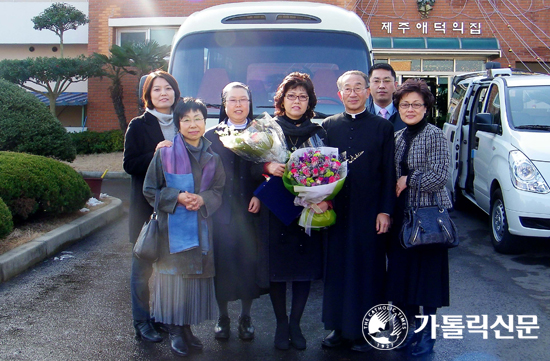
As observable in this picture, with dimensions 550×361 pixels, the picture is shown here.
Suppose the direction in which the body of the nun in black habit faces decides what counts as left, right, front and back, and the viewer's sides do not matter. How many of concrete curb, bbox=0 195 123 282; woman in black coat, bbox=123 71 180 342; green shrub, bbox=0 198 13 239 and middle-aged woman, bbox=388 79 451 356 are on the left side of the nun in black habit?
1

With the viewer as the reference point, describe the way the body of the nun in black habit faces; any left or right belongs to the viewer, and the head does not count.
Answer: facing the viewer

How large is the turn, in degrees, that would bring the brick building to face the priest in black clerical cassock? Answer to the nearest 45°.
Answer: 0° — it already faces them

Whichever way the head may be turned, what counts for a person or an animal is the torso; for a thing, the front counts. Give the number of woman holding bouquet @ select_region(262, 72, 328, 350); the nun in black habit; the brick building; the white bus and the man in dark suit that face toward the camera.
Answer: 5

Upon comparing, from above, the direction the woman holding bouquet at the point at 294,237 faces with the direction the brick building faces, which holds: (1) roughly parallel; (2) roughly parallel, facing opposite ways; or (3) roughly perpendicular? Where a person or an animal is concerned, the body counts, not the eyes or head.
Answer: roughly parallel

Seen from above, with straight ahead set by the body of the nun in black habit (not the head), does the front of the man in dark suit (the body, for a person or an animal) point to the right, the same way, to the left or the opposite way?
the same way

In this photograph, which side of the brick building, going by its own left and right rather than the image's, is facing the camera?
front

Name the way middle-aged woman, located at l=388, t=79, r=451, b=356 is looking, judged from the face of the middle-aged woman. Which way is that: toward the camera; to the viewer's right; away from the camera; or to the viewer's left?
toward the camera

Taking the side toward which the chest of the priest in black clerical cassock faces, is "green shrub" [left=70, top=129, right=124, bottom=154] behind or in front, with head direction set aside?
behind

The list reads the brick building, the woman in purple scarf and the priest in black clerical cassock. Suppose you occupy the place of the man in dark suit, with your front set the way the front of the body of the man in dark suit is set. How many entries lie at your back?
1

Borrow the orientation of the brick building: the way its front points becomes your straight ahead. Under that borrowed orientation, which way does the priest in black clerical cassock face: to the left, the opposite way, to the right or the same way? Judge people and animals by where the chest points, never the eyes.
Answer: the same way

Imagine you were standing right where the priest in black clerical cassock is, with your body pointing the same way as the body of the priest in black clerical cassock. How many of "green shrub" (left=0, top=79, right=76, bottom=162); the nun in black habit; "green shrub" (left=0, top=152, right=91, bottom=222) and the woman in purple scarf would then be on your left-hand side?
0

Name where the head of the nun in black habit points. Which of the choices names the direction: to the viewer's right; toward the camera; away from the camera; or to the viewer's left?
toward the camera

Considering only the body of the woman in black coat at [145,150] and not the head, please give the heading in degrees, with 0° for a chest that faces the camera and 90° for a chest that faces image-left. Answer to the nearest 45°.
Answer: approximately 315°

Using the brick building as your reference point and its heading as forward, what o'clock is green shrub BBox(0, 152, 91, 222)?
The green shrub is roughly at 1 o'clock from the brick building.

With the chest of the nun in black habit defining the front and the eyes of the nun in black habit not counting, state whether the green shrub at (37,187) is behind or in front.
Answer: behind

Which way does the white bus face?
toward the camera
